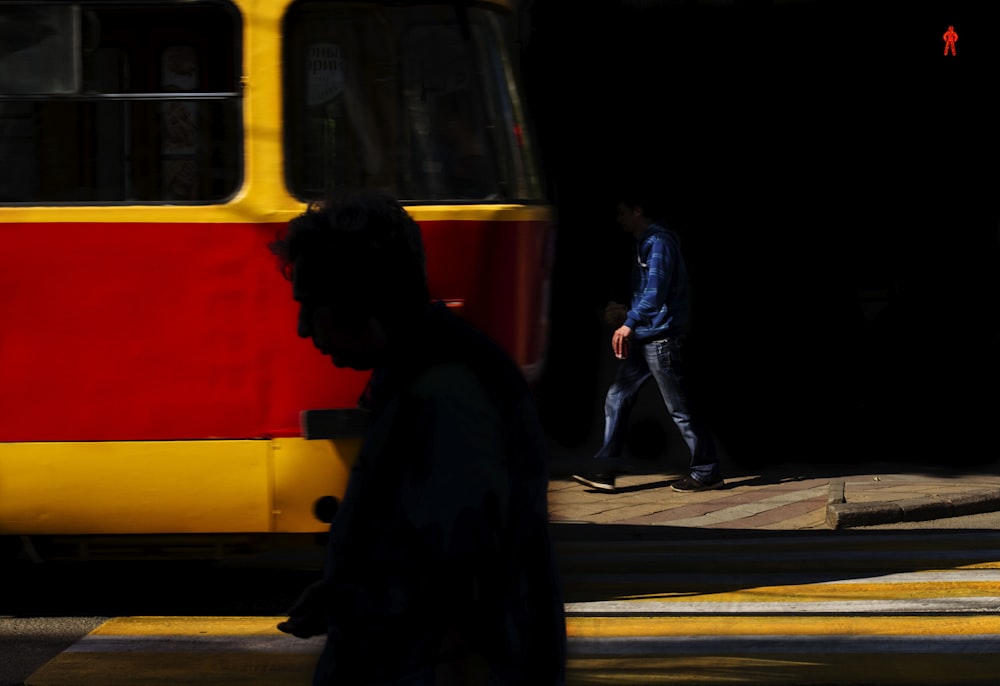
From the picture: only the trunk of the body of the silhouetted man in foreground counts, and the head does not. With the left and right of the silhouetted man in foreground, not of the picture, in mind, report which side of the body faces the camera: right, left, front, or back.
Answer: left

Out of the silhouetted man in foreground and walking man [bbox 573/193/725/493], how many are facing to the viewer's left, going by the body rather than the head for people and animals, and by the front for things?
2

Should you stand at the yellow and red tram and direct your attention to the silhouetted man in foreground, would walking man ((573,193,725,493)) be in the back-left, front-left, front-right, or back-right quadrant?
back-left

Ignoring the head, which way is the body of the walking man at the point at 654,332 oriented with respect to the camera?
to the viewer's left

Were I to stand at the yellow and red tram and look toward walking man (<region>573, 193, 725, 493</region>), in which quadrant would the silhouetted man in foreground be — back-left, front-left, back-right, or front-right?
back-right

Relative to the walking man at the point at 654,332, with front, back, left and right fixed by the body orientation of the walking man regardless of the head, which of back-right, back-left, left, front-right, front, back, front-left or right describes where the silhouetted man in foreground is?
left

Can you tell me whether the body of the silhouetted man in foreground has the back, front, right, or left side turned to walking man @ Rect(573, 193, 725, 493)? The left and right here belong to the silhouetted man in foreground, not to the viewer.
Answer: right

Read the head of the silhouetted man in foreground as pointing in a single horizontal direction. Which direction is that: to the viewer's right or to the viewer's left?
to the viewer's left

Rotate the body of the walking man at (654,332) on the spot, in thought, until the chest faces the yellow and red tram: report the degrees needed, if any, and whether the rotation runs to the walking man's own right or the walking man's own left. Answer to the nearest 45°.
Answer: approximately 45° to the walking man's own left
